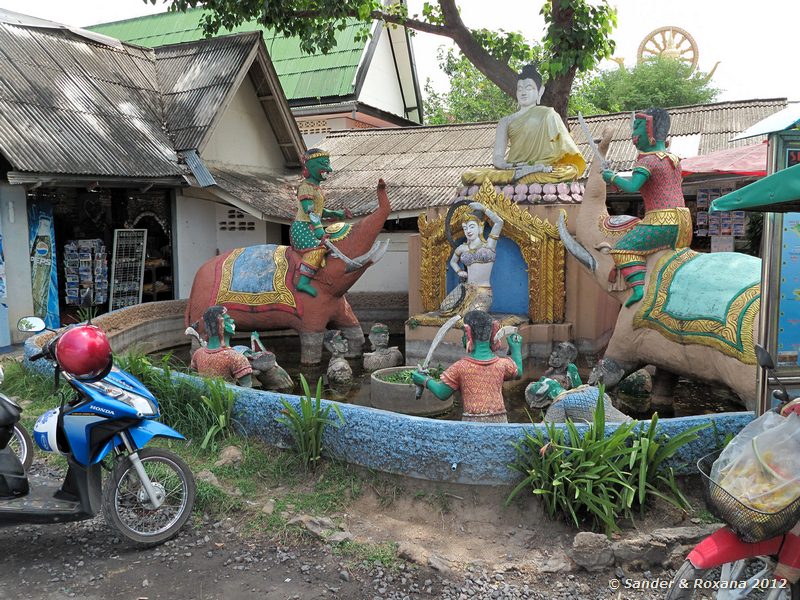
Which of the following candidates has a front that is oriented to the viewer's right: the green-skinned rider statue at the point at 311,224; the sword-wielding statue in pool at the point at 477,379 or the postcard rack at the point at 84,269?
the green-skinned rider statue

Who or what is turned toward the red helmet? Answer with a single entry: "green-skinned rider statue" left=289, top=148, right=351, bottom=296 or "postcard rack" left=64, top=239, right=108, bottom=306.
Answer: the postcard rack

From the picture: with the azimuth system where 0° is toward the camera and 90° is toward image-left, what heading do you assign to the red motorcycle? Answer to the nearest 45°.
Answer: approximately 45°

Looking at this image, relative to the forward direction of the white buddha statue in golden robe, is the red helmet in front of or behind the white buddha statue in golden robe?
in front

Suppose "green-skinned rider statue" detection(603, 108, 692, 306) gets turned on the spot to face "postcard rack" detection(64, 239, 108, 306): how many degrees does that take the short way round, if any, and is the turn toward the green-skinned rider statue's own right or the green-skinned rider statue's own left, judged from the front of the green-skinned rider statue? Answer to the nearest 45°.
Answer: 0° — it already faces it

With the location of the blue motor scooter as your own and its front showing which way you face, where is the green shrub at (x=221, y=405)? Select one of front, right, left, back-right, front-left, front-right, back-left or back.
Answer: front-left

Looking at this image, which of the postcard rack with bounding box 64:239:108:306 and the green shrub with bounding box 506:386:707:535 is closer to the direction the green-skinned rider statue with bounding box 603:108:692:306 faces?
the postcard rack

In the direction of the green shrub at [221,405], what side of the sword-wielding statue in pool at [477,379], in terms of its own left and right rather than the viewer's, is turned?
left

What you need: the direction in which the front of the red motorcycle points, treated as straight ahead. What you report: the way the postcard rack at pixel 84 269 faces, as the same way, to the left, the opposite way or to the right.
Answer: to the left

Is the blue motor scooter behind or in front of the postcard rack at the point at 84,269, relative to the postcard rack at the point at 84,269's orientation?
in front

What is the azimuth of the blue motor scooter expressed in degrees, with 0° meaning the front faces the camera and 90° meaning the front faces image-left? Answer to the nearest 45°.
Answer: approximately 270°

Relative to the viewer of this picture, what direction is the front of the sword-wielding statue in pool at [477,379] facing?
facing away from the viewer

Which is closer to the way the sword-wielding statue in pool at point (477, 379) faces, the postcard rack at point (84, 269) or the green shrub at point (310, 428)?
the postcard rack

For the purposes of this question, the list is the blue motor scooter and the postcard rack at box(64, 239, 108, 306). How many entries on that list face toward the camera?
1
